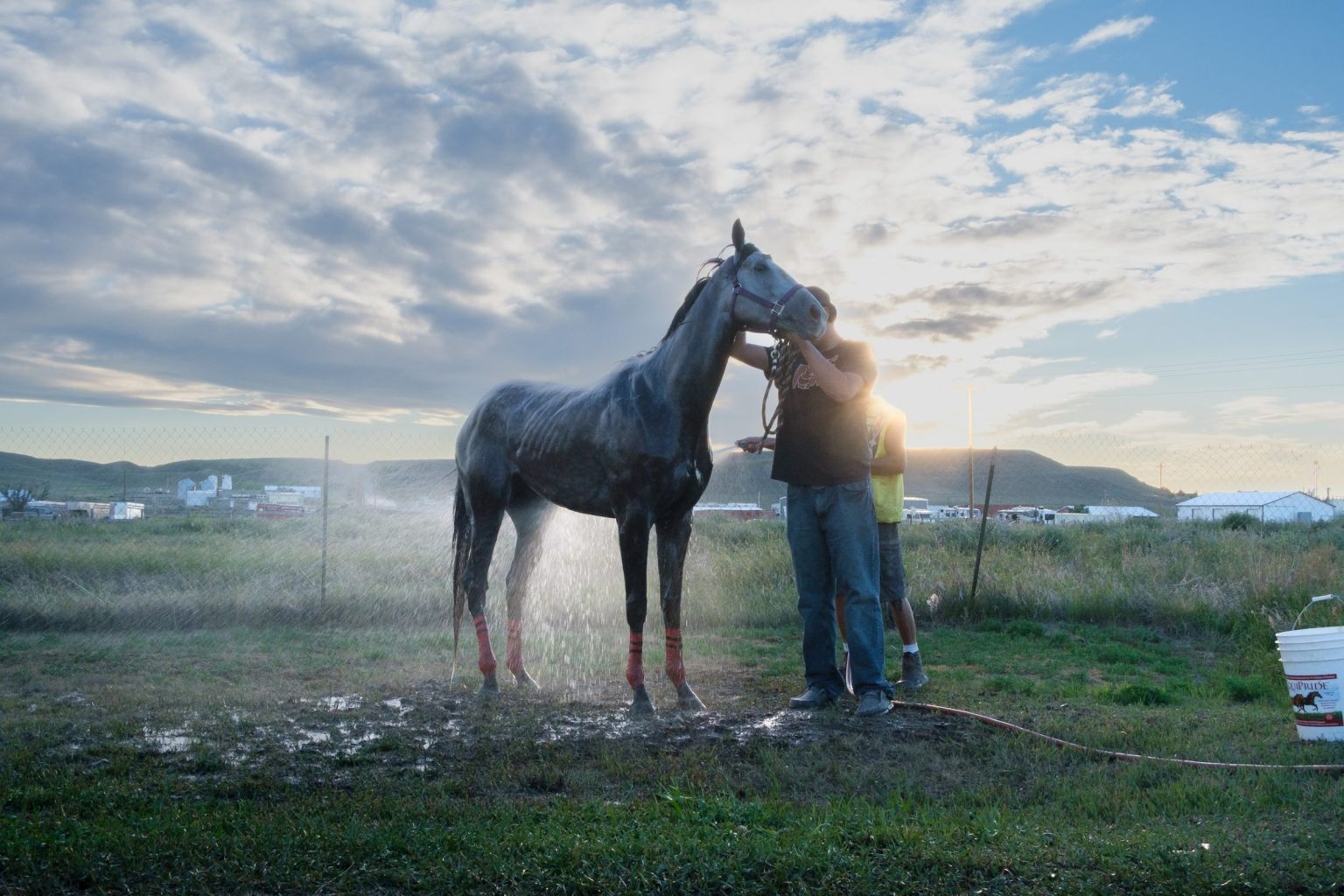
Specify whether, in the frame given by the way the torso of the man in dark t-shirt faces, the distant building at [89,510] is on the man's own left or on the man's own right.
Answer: on the man's own right

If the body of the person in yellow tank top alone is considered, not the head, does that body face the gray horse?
yes

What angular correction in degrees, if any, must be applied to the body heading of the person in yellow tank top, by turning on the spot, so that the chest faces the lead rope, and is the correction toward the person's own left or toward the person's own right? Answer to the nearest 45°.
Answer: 0° — they already face it

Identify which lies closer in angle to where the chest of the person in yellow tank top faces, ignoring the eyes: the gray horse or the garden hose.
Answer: the gray horse

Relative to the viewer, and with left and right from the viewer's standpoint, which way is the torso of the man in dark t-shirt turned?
facing the viewer and to the left of the viewer

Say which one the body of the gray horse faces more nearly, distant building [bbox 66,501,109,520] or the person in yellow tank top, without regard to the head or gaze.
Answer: the person in yellow tank top

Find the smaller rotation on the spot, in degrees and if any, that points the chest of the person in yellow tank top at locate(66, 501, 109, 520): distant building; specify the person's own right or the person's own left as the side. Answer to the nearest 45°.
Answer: approximately 90° to the person's own right

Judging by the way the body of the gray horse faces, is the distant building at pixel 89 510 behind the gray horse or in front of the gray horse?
behind

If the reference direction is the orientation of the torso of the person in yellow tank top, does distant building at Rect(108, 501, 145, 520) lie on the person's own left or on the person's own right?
on the person's own right

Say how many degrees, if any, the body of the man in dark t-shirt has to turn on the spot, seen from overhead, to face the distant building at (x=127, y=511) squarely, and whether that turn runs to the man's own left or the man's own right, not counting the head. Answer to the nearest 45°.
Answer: approximately 90° to the man's own right

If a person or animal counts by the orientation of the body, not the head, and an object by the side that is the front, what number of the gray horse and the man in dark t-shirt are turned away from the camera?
0

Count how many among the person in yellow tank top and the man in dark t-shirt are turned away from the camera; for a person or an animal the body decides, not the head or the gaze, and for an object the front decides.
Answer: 0

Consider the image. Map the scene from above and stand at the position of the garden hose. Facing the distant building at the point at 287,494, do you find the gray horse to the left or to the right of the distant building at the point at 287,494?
left

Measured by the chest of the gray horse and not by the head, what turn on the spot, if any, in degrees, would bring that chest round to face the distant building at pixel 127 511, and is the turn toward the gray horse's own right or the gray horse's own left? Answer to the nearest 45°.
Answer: approximately 180°
